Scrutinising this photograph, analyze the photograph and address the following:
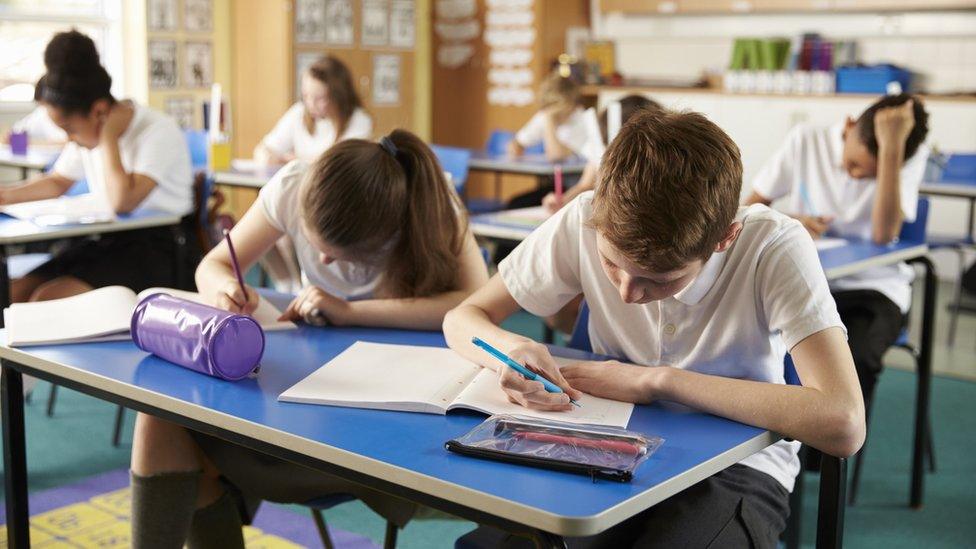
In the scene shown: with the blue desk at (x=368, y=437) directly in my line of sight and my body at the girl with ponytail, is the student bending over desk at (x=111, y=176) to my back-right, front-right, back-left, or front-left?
back-right

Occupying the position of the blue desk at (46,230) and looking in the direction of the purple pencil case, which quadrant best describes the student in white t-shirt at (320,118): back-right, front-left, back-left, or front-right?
back-left

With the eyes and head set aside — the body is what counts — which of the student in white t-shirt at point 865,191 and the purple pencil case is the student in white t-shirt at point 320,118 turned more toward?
the purple pencil case

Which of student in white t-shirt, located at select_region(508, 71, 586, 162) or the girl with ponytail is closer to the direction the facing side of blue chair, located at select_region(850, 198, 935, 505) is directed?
the girl with ponytail

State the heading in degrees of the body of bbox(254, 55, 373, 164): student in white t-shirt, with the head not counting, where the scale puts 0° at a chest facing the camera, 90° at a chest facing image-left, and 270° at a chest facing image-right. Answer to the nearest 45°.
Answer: approximately 45°

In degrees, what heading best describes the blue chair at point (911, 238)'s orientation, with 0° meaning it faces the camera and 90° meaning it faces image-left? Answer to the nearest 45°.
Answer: approximately 45°
